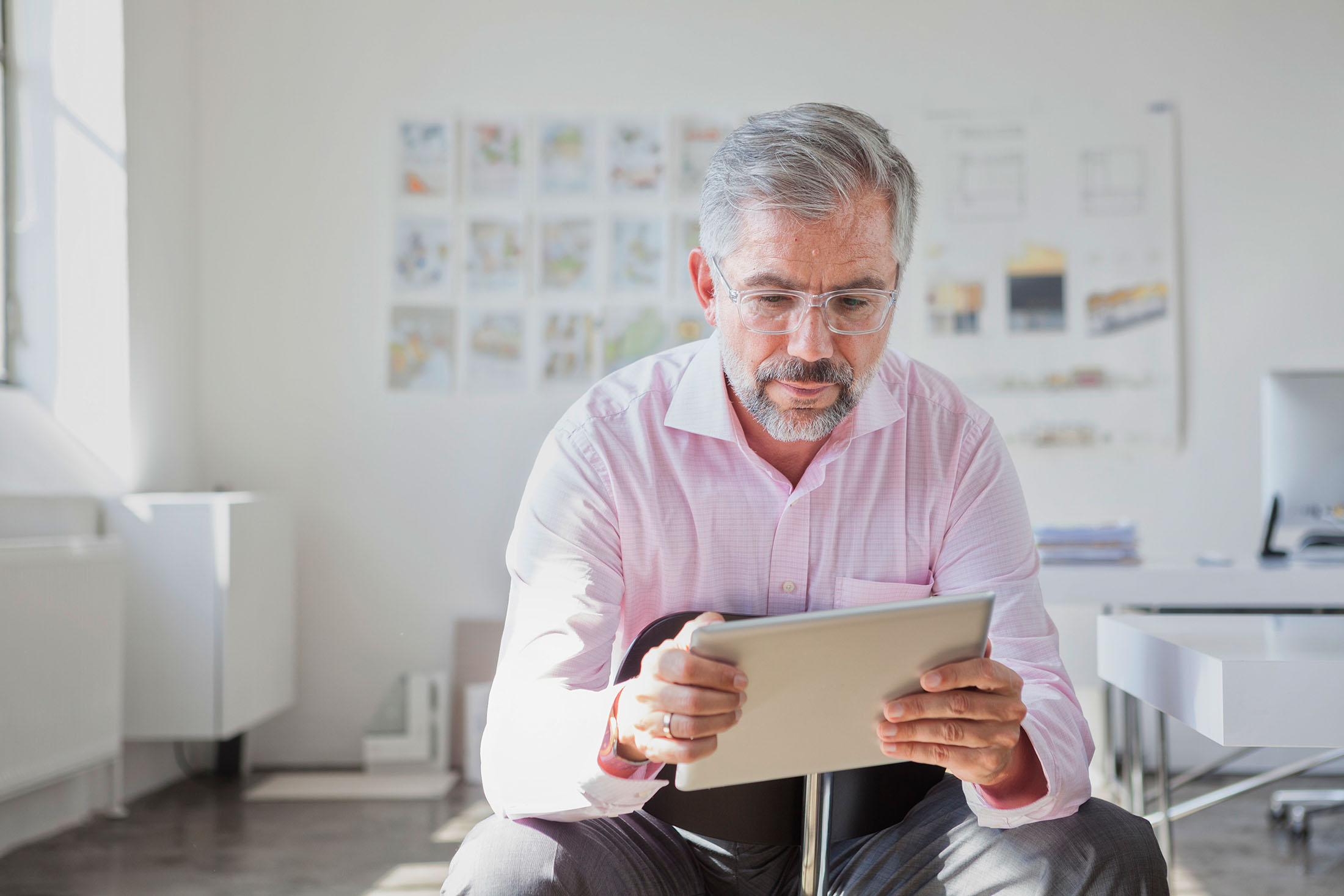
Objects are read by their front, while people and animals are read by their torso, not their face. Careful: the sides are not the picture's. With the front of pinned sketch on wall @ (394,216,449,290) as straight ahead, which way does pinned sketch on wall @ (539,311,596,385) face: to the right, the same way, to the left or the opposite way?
the same way

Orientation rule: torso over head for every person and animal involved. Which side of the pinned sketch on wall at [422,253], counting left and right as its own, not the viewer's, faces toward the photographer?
front

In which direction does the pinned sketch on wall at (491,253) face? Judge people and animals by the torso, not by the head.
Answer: toward the camera

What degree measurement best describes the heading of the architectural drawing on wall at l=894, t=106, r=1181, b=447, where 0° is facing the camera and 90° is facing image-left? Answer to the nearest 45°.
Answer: approximately 0°

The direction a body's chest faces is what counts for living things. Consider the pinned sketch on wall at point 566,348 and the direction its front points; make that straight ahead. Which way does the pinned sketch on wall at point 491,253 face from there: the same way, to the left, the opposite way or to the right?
the same way

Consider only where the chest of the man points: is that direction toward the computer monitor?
no

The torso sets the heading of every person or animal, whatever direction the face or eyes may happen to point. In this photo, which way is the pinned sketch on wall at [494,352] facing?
toward the camera

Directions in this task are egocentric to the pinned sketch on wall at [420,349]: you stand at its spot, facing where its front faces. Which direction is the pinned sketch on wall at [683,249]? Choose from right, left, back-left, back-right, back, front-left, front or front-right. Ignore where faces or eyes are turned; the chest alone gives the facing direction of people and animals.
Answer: left

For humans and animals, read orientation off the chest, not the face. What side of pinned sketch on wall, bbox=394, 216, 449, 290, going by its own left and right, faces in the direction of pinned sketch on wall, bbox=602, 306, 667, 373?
left

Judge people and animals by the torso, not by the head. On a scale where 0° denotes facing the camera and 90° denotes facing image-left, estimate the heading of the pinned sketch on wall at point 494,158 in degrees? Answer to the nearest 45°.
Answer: approximately 0°

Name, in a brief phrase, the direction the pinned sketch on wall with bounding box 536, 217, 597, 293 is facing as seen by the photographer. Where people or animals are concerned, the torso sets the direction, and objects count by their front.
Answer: facing the viewer
